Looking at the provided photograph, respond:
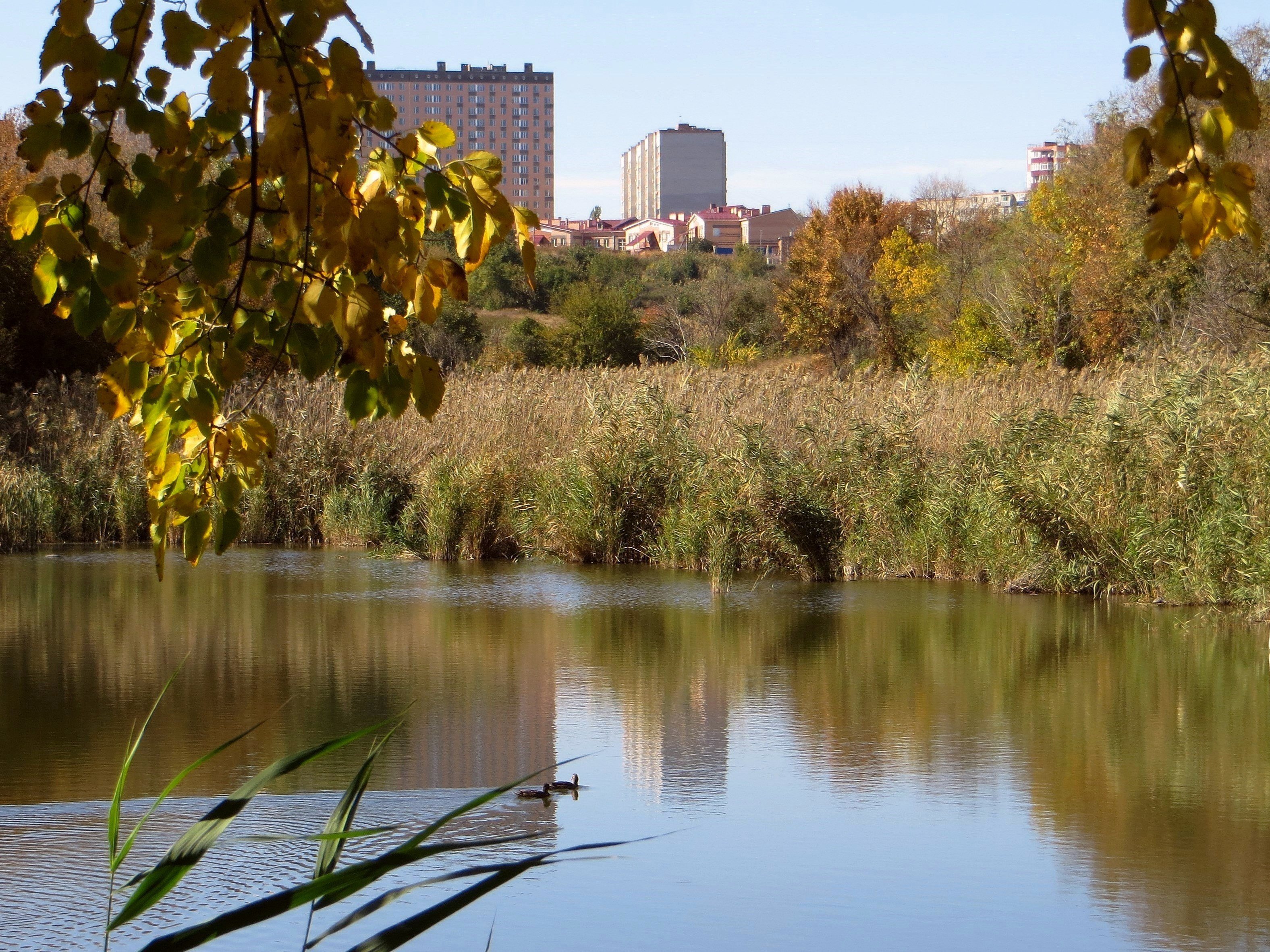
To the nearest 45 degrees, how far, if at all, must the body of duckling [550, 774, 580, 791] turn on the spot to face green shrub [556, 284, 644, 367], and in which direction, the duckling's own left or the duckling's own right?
approximately 90° to the duckling's own left

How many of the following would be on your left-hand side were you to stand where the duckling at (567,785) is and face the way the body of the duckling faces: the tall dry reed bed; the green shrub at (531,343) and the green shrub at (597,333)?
3

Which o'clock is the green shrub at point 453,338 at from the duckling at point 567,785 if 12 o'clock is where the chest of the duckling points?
The green shrub is roughly at 9 o'clock from the duckling.

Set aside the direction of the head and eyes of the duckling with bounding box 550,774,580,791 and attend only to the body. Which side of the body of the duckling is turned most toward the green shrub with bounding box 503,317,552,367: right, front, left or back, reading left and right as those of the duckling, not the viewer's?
left

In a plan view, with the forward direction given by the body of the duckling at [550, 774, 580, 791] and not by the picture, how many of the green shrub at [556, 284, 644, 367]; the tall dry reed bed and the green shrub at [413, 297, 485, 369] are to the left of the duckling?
3

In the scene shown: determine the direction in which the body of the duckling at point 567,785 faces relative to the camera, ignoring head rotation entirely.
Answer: to the viewer's right

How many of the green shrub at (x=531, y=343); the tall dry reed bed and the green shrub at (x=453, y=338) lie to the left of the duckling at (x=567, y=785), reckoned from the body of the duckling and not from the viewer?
3
